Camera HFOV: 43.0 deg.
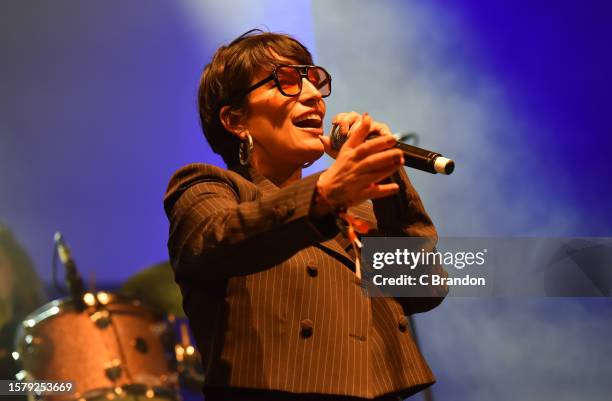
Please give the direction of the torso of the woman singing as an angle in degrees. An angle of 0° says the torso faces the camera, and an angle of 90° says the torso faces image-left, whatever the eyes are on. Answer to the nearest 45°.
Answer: approximately 315°

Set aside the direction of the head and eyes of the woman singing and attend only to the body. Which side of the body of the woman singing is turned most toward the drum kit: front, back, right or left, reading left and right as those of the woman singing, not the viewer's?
back

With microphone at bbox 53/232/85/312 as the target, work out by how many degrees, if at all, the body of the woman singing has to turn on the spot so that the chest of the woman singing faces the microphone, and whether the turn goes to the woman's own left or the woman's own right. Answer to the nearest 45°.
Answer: approximately 180°

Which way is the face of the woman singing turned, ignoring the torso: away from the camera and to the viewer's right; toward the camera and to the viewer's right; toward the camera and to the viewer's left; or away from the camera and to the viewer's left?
toward the camera and to the viewer's right
